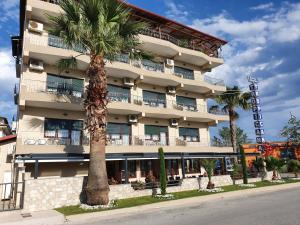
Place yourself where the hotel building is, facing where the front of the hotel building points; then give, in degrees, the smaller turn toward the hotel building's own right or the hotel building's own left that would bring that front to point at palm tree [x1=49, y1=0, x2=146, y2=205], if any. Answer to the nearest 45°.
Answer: approximately 45° to the hotel building's own right

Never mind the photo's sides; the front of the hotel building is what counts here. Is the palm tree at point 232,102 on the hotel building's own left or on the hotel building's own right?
on the hotel building's own left

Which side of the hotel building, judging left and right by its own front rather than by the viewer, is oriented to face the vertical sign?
left

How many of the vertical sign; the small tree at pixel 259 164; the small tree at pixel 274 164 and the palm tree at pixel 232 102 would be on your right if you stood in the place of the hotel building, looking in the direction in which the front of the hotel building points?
0

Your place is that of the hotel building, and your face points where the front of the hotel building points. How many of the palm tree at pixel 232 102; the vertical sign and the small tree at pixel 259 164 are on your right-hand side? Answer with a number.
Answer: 0

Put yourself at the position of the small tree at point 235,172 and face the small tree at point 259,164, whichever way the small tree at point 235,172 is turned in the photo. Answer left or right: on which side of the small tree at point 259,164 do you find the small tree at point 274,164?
right

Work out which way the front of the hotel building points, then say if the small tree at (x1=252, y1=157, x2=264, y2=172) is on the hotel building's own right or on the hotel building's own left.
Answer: on the hotel building's own left

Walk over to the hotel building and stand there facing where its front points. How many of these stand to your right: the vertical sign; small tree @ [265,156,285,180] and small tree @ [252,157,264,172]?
0

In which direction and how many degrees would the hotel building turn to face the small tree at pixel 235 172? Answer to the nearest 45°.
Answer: approximately 45° to its left

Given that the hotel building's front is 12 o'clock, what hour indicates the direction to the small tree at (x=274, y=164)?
The small tree is roughly at 10 o'clock from the hotel building.

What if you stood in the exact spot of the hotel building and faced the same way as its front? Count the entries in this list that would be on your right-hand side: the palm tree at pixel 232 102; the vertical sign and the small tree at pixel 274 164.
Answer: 0

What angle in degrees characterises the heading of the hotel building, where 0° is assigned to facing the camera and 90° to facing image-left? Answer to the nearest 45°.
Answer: approximately 315°
